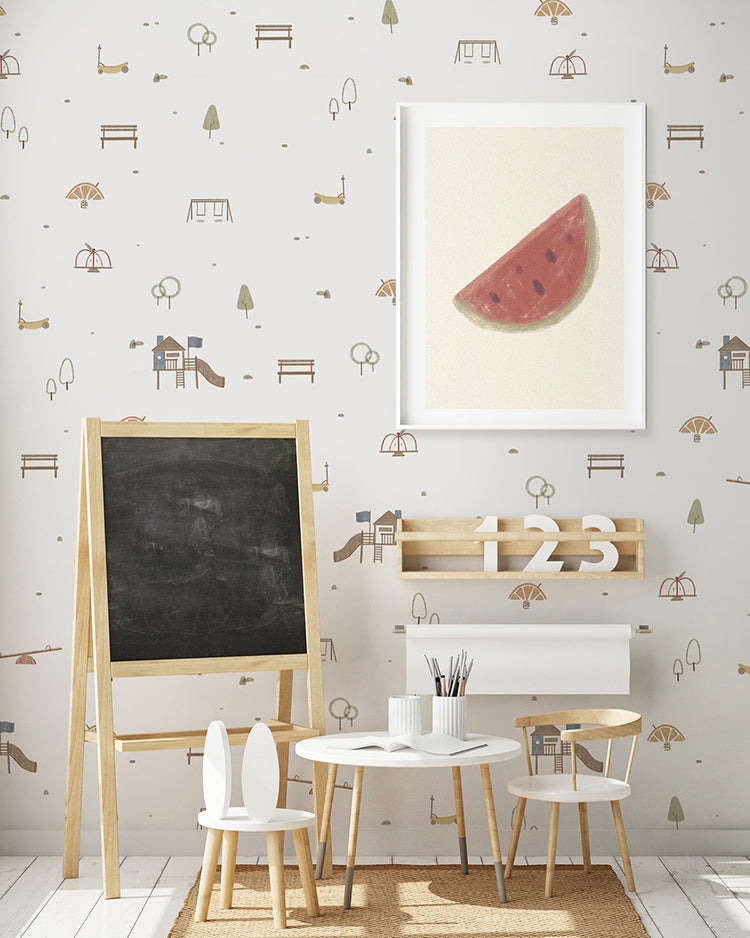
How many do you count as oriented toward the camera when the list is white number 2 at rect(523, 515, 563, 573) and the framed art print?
2

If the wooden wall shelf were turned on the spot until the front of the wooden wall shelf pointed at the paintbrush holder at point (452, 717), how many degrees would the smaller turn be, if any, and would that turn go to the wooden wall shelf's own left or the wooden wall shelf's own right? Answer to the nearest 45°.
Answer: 0° — it already faces it

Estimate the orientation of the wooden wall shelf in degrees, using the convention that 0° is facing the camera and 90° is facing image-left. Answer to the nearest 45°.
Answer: approximately 0°

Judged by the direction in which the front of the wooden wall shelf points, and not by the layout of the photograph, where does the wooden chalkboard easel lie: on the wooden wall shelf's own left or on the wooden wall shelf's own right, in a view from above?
on the wooden wall shelf's own right

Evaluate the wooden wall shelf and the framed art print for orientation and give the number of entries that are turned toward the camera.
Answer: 2

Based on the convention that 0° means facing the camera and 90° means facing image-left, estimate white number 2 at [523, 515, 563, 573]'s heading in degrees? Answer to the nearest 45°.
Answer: approximately 0°
